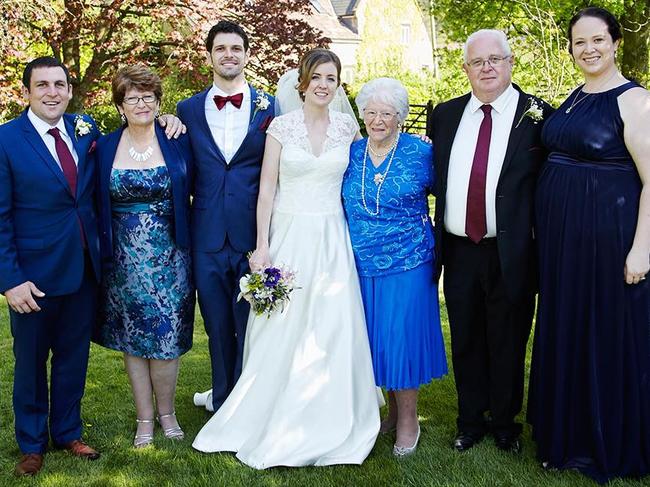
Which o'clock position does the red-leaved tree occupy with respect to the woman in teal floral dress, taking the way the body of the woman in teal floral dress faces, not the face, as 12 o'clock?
The red-leaved tree is roughly at 6 o'clock from the woman in teal floral dress.

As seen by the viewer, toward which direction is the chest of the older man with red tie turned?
toward the camera

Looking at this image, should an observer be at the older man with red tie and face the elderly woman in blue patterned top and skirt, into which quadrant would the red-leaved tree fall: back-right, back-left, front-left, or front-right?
front-right

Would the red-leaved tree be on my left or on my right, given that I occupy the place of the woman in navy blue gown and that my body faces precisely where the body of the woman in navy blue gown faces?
on my right

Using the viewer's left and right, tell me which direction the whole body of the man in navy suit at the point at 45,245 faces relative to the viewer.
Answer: facing the viewer and to the right of the viewer

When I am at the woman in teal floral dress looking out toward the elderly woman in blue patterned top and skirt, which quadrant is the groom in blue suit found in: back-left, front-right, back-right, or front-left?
front-left

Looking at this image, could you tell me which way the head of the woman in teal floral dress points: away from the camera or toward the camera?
toward the camera

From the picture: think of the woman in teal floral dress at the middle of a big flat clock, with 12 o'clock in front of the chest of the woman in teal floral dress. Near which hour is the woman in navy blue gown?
The woman in navy blue gown is roughly at 10 o'clock from the woman in teal floral dress.

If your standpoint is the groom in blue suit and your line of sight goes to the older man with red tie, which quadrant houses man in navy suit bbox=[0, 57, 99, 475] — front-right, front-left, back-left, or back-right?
back-right

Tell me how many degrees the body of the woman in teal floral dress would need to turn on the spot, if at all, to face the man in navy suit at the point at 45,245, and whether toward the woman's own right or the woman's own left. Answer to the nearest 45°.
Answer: approximately 90° to the woman's own right

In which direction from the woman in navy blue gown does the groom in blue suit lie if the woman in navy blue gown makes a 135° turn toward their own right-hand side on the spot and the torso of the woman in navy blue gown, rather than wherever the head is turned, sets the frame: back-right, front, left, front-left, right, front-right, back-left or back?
left

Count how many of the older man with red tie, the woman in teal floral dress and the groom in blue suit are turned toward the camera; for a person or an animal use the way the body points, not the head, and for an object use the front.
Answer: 3

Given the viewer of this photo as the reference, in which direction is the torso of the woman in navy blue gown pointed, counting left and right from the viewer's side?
facing the viewer and to the left of the viewer

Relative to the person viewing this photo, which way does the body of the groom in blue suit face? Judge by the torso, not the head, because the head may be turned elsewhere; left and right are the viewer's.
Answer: facing the viewer

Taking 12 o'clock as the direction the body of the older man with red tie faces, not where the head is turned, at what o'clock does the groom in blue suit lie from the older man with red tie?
The groom in blue suit is roughly at 3 o'clock from the older man with red tie.

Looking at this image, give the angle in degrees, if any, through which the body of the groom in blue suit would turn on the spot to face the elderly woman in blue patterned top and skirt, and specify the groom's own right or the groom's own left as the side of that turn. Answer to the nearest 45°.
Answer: approximately 90° to the groom's own left

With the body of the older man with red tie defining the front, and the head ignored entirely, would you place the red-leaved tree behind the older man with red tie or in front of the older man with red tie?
behind
